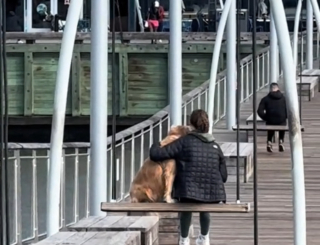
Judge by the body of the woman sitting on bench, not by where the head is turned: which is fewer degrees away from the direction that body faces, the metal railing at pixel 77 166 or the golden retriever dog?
the metal railing

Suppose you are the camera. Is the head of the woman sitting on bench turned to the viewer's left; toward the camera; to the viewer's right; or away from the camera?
away from the camera

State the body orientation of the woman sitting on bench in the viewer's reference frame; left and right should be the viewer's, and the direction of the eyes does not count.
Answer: facing away from the viewer

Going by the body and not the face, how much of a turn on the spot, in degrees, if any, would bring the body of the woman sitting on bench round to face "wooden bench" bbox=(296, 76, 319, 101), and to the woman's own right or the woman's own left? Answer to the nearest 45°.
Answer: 0° — they already face it
